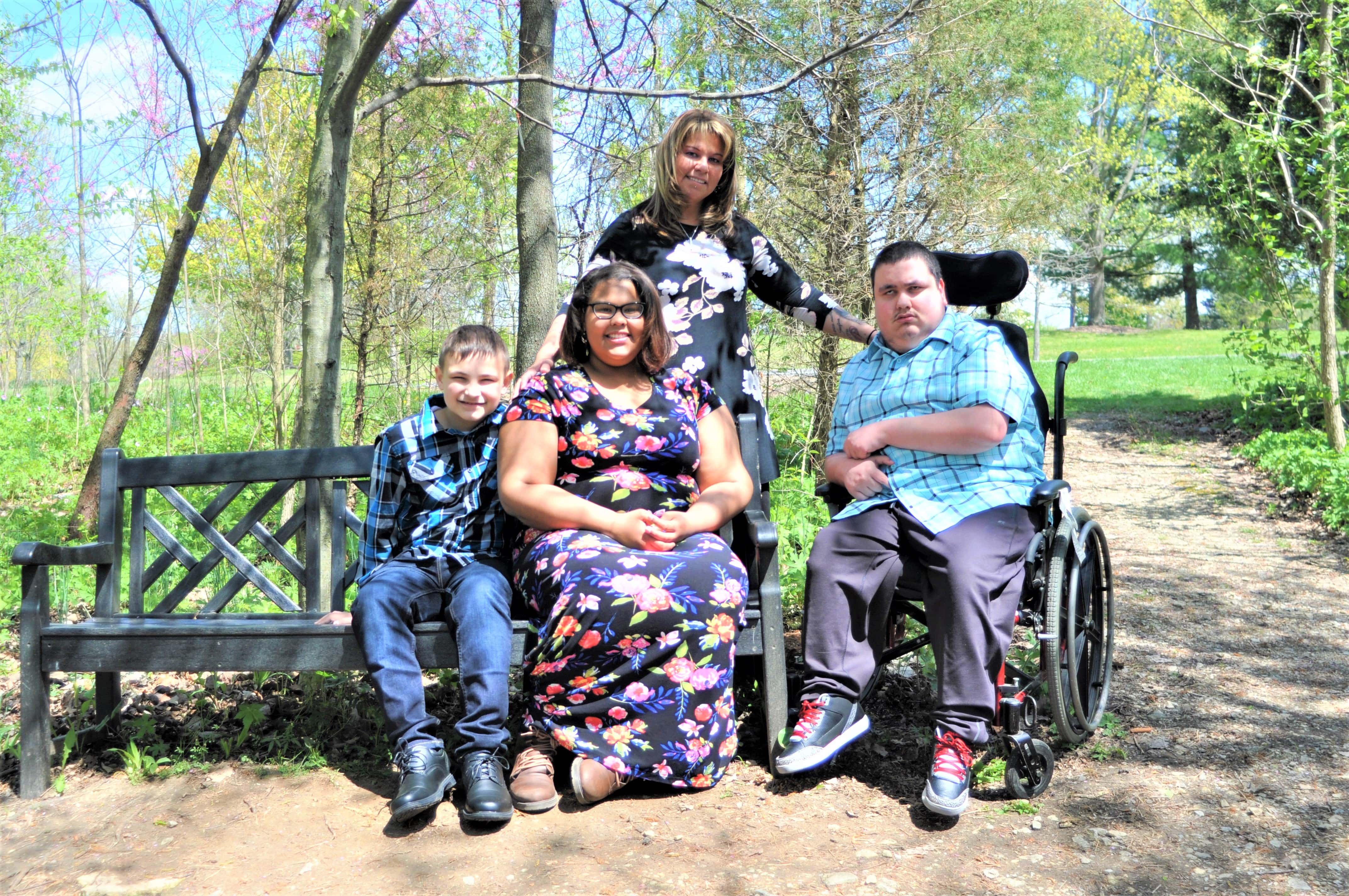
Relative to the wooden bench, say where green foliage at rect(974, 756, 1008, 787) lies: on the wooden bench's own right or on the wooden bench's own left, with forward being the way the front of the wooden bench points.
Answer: on the wooden bench's own left

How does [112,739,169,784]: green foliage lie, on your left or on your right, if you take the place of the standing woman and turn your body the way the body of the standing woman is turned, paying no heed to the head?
on your right

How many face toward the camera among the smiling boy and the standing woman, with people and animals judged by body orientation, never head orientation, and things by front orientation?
2

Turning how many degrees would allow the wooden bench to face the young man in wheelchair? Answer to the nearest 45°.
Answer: approximately 90° to its left

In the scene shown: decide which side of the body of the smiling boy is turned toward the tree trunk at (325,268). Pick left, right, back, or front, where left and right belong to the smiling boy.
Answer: back

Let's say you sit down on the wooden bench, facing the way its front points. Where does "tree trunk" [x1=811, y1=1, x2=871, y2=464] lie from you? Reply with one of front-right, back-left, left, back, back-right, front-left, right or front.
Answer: back-left

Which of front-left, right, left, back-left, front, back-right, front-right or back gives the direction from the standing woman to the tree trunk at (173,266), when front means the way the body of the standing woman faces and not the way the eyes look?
back-right

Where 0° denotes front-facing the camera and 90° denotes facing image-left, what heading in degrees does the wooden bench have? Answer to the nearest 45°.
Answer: approximately 0°
